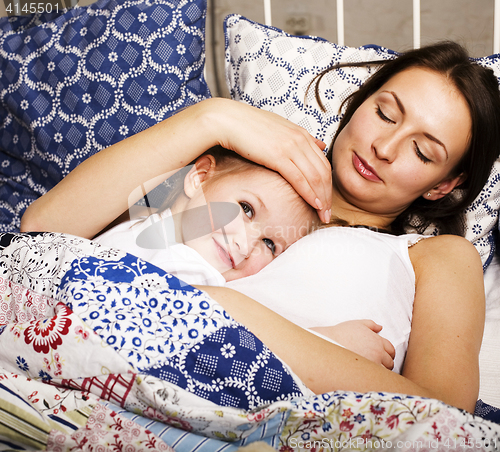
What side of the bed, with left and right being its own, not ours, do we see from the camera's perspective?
front
